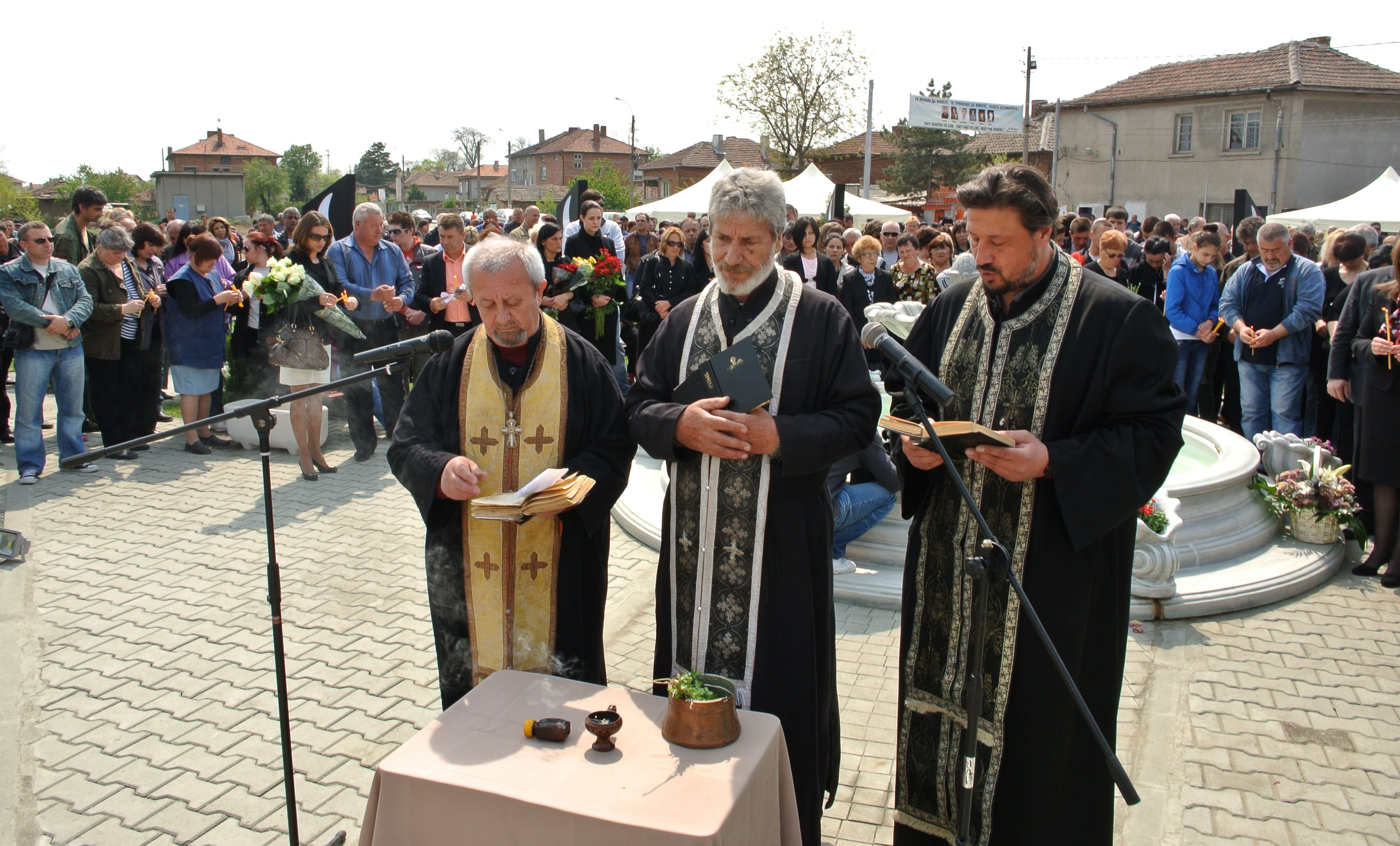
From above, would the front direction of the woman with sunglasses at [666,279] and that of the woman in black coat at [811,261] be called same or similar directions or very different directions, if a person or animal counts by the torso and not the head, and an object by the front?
same or similar directions

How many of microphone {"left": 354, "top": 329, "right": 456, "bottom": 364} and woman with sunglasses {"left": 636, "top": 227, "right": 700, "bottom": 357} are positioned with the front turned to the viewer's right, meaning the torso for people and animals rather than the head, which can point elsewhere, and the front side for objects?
1

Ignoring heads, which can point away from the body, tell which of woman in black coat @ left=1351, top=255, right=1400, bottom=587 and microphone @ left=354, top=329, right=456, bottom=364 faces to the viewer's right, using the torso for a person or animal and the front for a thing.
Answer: the microphone

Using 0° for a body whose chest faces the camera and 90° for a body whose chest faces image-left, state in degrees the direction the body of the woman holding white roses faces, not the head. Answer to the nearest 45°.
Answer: approximately 315°

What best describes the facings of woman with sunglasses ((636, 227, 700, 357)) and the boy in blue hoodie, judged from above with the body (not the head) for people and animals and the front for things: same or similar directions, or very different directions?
same or similar directions

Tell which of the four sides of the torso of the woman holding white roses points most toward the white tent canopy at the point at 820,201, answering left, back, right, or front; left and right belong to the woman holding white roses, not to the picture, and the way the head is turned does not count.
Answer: left

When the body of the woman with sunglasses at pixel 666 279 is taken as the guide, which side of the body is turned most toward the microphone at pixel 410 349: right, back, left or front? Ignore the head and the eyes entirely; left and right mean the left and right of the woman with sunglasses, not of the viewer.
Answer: front

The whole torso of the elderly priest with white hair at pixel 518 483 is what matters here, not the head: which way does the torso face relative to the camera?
toward the camera

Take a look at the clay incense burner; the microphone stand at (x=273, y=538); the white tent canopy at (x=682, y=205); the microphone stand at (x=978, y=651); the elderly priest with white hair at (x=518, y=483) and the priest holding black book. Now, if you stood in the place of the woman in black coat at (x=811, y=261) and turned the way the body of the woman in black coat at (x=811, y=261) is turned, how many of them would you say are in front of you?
5

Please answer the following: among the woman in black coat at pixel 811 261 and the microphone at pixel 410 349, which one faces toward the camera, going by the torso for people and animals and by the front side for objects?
the woman in black coat

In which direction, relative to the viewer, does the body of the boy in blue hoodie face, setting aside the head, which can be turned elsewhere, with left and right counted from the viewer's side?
facing the viewer and to the right of the viewer

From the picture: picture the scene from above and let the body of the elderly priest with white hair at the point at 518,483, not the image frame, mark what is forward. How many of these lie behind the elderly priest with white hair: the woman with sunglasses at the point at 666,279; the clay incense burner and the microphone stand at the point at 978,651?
1

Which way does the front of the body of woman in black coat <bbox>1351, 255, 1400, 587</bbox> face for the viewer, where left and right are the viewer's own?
facing the viewer and to the left of the viewer
